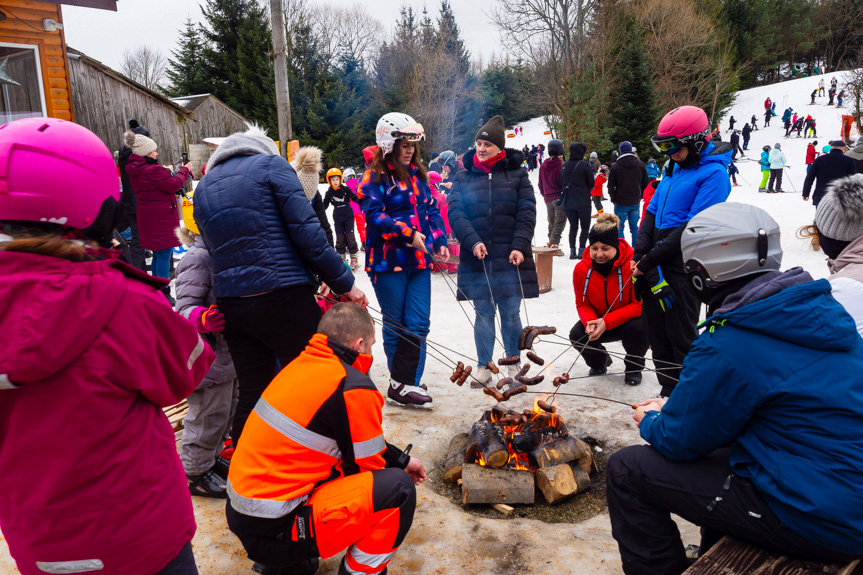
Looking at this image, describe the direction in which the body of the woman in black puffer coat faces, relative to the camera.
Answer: toward the camera

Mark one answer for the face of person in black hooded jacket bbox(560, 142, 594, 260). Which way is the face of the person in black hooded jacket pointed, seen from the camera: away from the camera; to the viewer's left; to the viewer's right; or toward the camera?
away from the camera

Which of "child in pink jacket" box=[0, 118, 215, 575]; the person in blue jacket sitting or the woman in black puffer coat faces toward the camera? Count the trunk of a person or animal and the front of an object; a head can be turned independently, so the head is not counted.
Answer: the woman in black puffer coat

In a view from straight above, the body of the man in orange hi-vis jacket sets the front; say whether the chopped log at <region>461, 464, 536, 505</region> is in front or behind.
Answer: in front

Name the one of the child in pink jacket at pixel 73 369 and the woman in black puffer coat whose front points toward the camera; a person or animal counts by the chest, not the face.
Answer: the woman in black puffer coat

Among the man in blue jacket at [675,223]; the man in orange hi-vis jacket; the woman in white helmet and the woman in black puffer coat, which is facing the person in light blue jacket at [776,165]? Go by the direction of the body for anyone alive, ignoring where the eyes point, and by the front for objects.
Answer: the man in orange hi-vis jacket

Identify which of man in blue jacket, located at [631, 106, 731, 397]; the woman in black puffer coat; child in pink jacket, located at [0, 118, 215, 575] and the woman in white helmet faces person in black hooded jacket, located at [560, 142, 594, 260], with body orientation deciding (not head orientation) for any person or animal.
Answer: the child in pink jacket

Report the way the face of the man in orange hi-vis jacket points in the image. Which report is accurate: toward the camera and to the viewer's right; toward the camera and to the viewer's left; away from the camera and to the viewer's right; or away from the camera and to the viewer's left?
away from the camera and to the viewer's right

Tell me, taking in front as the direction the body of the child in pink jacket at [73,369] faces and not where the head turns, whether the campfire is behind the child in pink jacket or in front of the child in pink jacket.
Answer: in front

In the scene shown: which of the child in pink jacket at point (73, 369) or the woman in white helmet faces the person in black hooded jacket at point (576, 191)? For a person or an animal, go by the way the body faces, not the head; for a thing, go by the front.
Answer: the child in pink jacket

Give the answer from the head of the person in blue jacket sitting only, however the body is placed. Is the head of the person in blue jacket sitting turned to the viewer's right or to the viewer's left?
to the viewer's left

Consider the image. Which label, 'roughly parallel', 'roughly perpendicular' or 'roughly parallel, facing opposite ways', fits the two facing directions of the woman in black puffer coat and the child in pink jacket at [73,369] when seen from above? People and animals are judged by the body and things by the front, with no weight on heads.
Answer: roughly parallel, facing opposite ways

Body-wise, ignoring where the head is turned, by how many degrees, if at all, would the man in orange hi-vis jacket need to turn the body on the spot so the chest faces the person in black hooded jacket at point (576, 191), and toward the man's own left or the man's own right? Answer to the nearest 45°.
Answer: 0° — they already face them

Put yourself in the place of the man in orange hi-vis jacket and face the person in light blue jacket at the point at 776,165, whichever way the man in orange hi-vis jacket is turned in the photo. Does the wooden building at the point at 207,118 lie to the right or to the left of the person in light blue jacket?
left

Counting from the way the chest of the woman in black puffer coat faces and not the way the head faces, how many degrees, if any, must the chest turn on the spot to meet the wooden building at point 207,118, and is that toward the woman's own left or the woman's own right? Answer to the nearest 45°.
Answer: approximately 135° to the woman's own right
